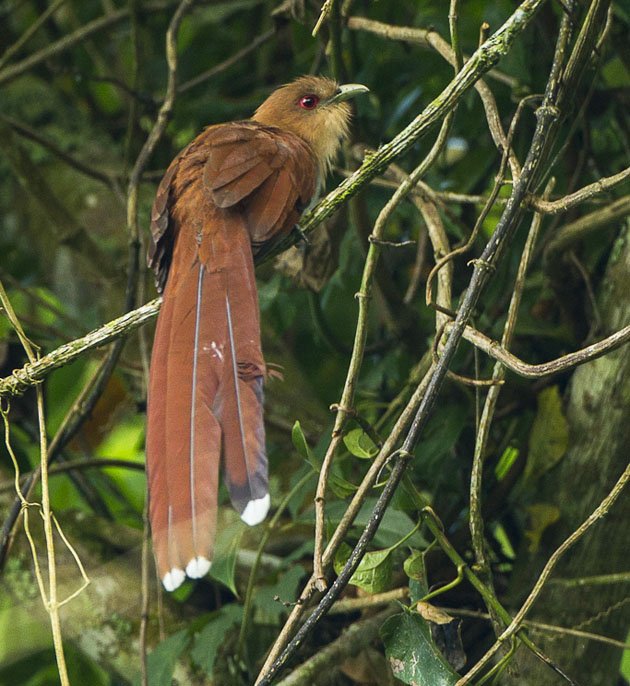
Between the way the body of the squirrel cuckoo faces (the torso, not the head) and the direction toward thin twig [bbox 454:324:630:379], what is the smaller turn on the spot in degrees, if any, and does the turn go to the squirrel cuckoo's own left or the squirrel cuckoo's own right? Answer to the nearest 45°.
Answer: approximately 90° to the squirrel cuckoo's own right

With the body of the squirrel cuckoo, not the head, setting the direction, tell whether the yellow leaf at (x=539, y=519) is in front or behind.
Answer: in front

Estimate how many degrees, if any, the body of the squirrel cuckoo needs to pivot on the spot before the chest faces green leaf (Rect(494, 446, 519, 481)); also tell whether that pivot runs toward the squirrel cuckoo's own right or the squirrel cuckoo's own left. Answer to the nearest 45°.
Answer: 0° — it already faces it

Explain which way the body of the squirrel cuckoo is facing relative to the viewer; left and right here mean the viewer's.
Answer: facing away from the viewer and to the right of the viewer
